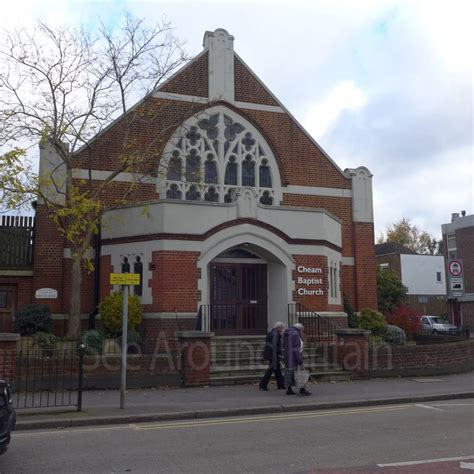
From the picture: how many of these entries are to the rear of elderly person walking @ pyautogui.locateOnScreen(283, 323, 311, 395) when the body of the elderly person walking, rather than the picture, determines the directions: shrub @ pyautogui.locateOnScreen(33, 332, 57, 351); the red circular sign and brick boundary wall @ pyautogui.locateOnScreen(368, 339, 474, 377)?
1

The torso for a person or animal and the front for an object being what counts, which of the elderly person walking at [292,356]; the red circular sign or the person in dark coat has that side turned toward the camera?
the red circular sign

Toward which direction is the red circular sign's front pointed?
toward the camera

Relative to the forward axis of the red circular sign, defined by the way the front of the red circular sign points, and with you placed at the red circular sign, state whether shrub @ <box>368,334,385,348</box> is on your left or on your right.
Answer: on your right

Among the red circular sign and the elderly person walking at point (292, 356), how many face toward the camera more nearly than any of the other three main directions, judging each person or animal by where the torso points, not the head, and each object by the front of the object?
1

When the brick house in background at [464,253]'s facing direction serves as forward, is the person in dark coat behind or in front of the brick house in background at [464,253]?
in front

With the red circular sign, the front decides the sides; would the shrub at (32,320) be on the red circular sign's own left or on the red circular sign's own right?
on the red circular sign's own right

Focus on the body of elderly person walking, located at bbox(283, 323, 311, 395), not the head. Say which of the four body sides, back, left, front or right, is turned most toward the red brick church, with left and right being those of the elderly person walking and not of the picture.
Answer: left

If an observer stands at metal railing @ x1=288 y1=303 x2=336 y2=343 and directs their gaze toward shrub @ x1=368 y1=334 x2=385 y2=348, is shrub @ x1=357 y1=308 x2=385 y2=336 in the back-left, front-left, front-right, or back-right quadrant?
front-left

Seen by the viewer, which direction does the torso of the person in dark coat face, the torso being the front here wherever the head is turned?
to the viewer's right

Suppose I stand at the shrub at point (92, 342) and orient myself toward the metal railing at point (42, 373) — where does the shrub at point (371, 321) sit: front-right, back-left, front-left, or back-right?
back-left

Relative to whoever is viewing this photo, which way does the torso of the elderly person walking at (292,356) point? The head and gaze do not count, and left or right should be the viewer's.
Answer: facing to the right of the viewer
